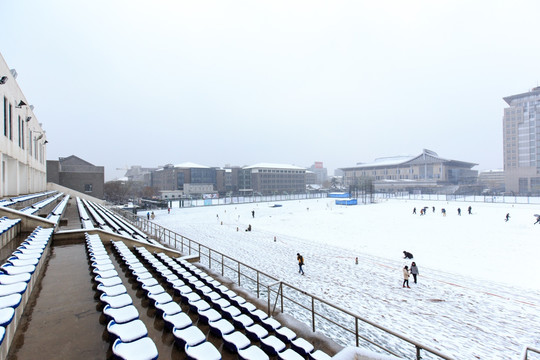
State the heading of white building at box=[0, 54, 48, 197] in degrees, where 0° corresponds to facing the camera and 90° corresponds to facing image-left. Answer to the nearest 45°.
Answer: approximately 270°
